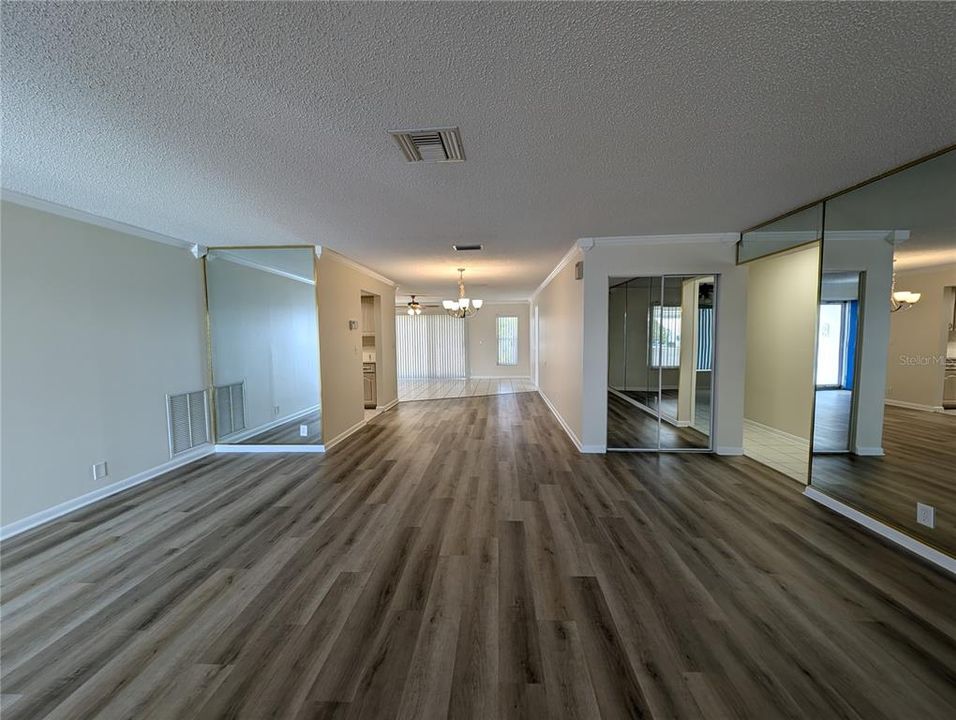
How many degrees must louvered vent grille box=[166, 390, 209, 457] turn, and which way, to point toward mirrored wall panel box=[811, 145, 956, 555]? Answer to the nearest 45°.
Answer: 0° — it already faces it

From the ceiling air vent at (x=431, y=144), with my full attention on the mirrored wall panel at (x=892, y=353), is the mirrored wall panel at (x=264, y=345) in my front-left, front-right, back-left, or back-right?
back-left

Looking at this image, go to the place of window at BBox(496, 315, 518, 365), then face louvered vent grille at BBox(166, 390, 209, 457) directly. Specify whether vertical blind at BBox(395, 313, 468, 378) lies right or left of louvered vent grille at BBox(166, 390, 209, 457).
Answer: right

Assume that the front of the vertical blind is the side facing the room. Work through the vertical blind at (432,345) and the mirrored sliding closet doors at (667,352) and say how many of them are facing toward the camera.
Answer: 2

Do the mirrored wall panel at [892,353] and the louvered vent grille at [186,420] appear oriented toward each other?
yes

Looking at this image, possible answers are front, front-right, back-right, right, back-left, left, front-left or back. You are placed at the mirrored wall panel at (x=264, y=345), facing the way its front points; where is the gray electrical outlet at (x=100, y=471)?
front-right

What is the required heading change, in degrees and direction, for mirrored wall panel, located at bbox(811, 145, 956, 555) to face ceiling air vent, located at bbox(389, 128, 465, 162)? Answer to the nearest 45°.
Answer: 0° — it already faces it

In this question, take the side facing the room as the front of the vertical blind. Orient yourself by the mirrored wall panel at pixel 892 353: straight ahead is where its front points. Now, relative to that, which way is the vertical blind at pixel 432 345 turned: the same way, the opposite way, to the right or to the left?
to the left

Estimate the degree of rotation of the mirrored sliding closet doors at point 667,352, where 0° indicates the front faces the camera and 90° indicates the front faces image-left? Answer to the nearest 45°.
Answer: approximately 0°

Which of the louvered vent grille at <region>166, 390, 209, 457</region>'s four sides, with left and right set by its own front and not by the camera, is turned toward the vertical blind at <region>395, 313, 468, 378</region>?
left

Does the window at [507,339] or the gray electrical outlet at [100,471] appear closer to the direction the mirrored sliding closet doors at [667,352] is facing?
the gray electrical outlet

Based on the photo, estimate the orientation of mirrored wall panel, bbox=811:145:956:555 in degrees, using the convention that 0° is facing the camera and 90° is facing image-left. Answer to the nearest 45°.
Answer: approximately 45°

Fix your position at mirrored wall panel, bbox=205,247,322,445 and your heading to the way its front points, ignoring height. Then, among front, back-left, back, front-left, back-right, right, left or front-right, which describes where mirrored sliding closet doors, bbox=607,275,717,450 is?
front-left
